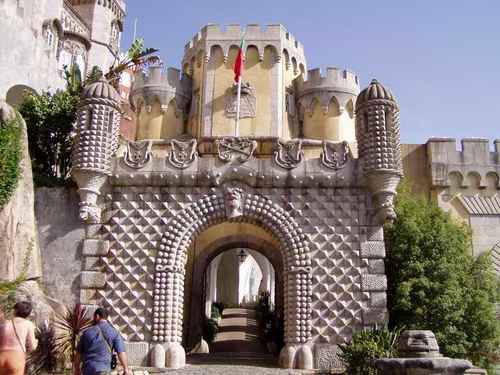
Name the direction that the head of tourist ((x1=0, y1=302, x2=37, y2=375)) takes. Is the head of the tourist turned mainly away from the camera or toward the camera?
away from the camera

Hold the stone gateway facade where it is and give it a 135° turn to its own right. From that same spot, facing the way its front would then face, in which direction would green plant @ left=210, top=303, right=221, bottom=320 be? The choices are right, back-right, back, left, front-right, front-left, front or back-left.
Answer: front-right

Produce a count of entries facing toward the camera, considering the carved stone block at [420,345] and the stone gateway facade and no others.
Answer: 2

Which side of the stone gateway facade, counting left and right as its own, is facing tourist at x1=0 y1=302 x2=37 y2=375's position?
front

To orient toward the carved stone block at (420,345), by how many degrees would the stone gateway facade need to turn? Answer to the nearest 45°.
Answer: approximately 45° to its left

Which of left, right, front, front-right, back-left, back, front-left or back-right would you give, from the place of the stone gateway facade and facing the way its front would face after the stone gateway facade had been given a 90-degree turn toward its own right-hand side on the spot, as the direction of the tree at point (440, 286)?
back

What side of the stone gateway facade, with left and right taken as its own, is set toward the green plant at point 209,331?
back

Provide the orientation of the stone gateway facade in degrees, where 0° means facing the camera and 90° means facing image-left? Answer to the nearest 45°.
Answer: approximately 0°

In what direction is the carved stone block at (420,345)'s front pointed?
toward the camera

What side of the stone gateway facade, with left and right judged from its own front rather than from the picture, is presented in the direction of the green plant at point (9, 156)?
right

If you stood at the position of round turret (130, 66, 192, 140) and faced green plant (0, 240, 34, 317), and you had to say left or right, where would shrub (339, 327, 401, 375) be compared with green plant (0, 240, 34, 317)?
left

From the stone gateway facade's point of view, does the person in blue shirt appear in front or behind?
in front
